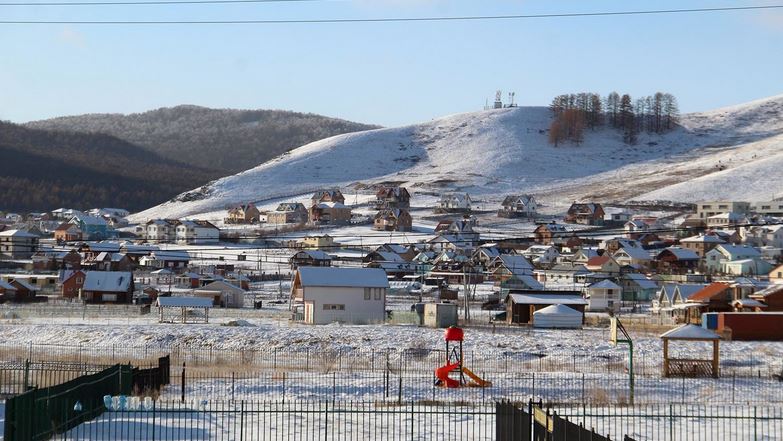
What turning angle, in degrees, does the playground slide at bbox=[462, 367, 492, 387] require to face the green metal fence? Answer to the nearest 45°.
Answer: approximately 135° to its right

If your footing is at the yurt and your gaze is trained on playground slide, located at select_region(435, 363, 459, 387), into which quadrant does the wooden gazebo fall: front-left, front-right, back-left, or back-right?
front-left

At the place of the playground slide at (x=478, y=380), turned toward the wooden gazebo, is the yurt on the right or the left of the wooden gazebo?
left

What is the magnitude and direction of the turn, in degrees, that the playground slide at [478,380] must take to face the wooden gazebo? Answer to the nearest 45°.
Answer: approximately 45° to its left

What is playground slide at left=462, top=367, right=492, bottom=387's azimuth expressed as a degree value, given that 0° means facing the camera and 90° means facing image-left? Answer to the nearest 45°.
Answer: approximately 270°

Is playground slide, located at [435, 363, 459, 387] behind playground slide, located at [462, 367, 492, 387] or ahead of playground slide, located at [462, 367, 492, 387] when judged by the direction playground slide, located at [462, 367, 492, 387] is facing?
behind

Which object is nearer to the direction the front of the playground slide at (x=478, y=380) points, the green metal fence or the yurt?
the yurt

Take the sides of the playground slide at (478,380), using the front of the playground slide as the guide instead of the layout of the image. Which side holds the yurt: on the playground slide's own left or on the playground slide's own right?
on the playground slide's own left

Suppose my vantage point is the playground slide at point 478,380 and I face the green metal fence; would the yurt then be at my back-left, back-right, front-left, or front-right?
back-right
